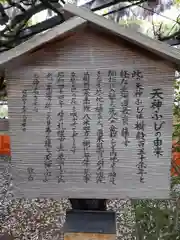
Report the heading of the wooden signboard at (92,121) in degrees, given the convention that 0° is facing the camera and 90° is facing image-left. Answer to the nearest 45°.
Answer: approximately 0°
